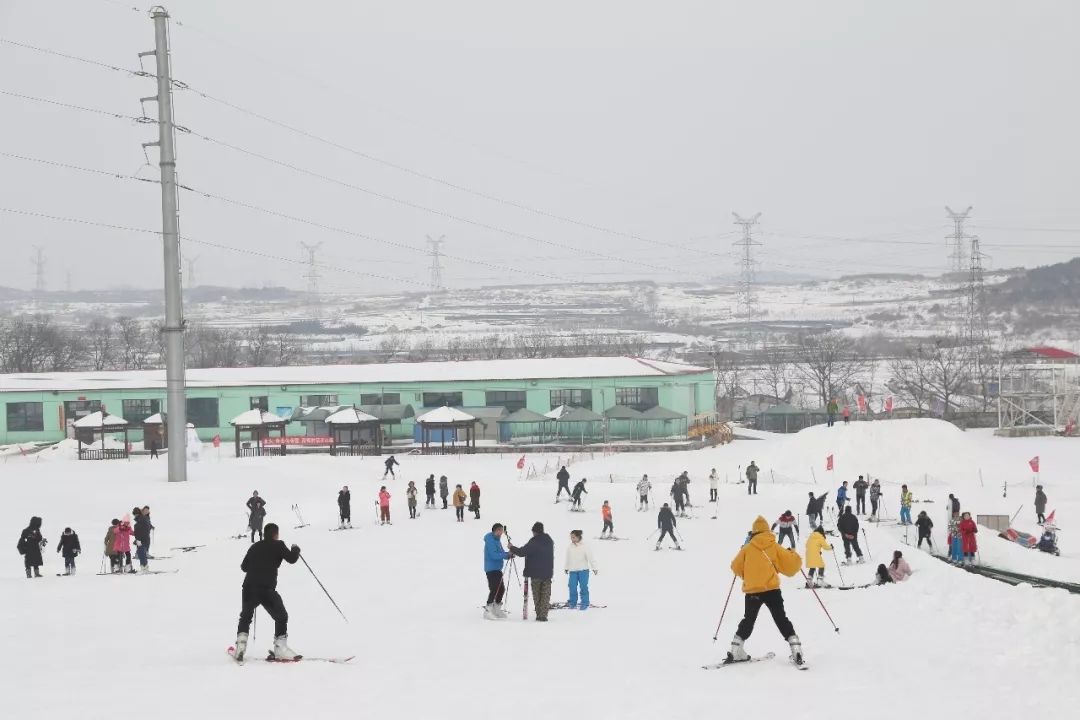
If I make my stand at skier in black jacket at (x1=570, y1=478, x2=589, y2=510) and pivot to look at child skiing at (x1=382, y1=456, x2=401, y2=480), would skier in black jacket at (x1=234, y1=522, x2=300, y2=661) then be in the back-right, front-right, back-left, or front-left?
back-left

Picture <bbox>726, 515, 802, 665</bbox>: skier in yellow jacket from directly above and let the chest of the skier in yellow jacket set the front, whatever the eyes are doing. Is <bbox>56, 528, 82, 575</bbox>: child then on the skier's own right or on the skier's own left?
on the skier's own left

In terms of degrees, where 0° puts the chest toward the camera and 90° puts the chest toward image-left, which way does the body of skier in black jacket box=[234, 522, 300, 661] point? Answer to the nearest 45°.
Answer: approximately 225°

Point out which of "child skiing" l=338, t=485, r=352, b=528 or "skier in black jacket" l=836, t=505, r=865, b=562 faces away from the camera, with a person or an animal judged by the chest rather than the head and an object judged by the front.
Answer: the skier in black jacket

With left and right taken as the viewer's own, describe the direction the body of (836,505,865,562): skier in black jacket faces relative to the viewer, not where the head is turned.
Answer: facing away from the viewer

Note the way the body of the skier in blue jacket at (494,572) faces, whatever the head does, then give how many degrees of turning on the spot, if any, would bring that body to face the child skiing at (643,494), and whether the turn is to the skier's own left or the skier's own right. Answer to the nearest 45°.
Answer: approximately 90° to the skier's own left

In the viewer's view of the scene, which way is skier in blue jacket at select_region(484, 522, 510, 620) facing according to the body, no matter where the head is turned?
to the viewer's right

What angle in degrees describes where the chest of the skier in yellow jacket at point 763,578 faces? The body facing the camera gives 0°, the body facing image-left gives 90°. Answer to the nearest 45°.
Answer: approximately 180°

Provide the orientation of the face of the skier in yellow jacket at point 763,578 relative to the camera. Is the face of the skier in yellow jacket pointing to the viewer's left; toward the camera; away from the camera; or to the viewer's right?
away from the camera

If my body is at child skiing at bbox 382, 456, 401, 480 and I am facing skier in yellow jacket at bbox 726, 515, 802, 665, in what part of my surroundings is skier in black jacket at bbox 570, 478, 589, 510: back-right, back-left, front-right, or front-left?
front-left

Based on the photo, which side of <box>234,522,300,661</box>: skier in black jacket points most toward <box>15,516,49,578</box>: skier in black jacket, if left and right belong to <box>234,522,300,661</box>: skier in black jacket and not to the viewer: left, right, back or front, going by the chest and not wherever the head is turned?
left
